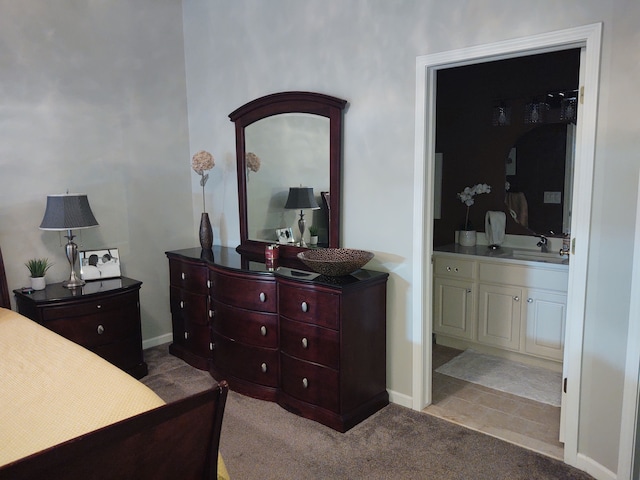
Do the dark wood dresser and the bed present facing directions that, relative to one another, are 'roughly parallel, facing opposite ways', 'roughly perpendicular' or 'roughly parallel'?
roughly perpendicular

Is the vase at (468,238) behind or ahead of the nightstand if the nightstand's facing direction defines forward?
ahead

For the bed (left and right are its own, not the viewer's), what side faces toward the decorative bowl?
left

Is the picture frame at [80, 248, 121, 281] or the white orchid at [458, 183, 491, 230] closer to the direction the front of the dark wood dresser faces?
the picture frame

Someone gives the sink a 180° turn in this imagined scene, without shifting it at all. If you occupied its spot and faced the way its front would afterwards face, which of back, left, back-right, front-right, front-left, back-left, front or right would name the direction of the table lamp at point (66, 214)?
back

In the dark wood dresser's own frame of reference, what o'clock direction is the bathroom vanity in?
The bathroom vanity is roughly at 7 o'clock from the dark wood dresser.

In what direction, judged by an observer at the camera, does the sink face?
facing the viewer and to the left of the viewer

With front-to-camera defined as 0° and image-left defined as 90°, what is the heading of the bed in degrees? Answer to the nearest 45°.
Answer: approximately 315°

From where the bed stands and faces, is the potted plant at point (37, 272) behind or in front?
behind

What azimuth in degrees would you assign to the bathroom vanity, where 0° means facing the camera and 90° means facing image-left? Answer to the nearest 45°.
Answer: approximately 45°

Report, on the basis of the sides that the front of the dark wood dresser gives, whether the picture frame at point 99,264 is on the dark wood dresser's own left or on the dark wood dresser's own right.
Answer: on the dark wood dresser's own right
